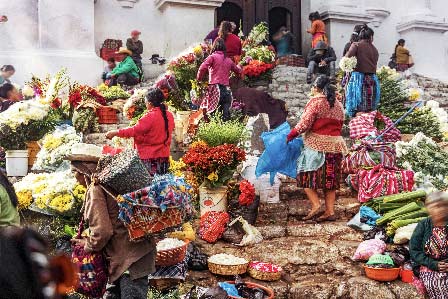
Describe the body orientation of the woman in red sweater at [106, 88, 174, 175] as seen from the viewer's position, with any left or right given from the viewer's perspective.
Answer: facing away from the viewer and to the left of the viewer

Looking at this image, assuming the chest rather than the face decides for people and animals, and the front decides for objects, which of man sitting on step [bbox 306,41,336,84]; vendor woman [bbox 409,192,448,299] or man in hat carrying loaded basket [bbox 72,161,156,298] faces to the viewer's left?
man in hat carrying loaded basket [bbox 72,161,156,298]

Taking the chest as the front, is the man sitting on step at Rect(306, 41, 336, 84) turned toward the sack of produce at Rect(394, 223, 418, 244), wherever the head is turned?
yes

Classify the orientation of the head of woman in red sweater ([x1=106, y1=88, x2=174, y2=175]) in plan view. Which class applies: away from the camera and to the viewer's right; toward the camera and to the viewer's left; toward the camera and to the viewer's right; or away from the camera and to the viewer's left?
away from the camera and to the viewer's left

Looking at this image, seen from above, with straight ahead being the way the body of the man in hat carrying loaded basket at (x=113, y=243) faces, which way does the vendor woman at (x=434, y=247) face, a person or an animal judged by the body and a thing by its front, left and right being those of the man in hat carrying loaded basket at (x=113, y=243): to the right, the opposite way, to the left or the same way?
to the left
